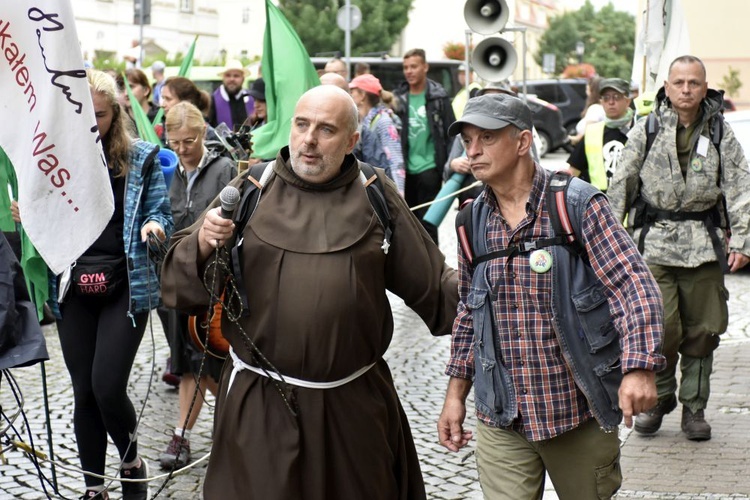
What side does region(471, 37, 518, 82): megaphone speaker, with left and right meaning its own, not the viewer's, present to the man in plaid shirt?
front

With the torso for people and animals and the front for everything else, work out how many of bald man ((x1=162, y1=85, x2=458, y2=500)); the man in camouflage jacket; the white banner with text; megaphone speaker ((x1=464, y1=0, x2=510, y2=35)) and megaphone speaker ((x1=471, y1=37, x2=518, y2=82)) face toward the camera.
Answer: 5

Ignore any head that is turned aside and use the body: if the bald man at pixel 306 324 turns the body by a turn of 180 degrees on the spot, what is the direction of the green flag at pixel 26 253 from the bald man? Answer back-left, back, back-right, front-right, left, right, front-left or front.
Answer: front-left

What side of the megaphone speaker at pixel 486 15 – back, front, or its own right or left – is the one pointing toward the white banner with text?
front

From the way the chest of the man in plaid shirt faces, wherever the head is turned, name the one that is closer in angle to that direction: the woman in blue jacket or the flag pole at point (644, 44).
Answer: the woman in blue jacket

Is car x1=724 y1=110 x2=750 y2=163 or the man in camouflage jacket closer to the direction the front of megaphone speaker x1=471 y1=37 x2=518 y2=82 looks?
the man in camouflage jacket

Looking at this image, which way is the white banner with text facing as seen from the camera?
toward the camera

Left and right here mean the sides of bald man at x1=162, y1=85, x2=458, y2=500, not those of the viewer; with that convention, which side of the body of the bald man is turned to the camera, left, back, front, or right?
front

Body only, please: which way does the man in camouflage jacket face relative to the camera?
toward the camera

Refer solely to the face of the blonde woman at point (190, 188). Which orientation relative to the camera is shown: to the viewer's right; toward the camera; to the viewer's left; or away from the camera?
toward the camera

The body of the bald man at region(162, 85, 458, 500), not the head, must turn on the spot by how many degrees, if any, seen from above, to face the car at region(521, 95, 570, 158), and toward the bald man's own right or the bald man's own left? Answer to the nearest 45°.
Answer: approximately 180°

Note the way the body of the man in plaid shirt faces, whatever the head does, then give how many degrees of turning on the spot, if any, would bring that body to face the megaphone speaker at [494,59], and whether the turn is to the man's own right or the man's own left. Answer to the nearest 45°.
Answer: approximately 135° to the man's own right

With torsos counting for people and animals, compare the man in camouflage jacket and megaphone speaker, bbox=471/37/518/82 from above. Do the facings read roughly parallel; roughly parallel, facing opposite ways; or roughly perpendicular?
roughly parallel
